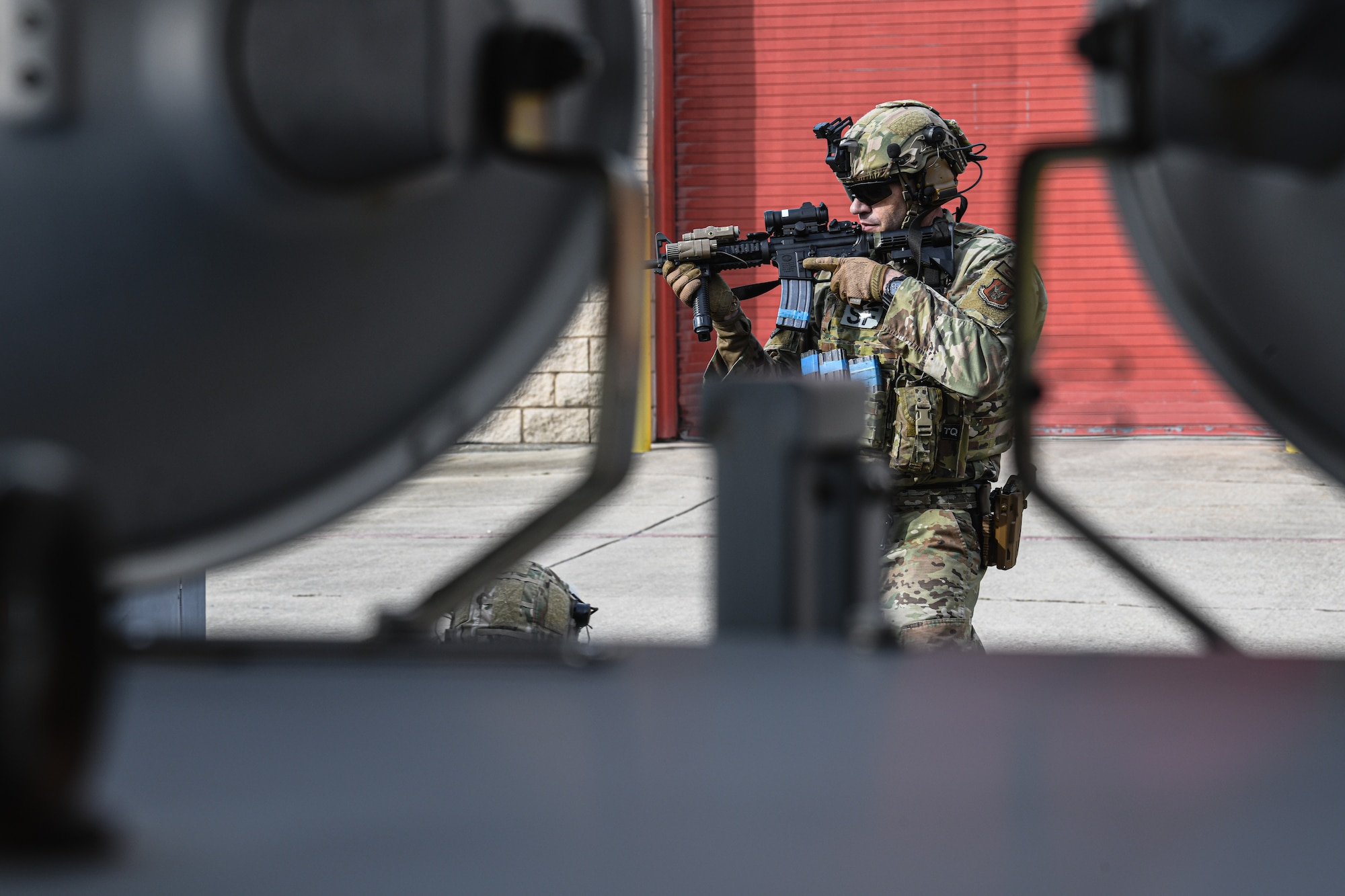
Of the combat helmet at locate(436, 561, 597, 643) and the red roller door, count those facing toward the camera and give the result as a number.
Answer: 1

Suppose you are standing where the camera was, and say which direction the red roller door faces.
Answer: facing the viewer

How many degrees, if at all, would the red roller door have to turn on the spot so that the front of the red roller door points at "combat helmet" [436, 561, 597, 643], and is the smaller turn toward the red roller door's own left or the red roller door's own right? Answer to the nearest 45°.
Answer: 0° — it already faces it

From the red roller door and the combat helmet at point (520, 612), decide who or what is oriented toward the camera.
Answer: the red roller door

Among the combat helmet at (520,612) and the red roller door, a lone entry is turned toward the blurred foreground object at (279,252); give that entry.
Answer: the red roller door

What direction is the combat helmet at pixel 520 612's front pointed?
to the viewer's right

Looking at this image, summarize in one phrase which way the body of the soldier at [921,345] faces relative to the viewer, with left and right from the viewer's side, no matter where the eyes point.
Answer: facing the viewer and to the left of the viewer

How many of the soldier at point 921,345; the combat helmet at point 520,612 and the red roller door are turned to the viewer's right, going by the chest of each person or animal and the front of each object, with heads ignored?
1

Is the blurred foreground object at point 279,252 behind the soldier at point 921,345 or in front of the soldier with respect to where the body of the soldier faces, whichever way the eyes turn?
in front

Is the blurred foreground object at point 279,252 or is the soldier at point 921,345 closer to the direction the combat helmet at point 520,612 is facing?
the soldier

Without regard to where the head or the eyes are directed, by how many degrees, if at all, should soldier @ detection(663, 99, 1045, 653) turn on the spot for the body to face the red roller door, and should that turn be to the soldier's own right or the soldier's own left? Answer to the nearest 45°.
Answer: approximately 135° to the soldier's own right

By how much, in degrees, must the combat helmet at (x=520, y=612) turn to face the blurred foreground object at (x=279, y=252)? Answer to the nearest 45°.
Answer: approximately 90° to its right

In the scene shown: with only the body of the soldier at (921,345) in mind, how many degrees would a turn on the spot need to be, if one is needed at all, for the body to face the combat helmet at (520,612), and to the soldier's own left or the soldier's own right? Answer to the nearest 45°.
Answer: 0° — they already face it

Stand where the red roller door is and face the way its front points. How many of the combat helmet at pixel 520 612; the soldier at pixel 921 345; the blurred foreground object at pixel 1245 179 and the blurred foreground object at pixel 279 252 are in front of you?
4

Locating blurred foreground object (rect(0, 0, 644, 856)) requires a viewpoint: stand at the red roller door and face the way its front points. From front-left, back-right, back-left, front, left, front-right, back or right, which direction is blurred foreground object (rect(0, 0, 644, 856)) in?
front

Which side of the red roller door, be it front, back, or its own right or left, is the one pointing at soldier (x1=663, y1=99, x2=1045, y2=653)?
front
